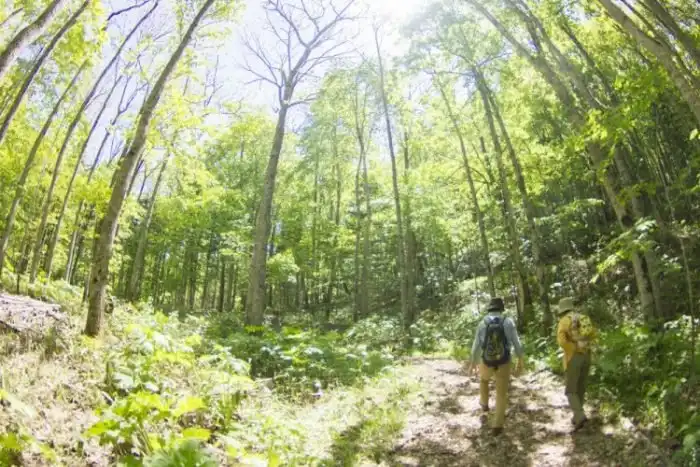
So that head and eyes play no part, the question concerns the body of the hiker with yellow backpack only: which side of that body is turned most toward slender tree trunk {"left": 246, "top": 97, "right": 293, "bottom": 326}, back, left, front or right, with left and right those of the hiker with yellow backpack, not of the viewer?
front

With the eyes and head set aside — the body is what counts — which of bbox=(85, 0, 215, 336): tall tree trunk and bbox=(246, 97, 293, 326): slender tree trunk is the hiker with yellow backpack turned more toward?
the slender tree trunk

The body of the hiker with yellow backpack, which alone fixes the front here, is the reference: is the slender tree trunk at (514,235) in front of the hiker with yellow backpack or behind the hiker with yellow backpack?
in front

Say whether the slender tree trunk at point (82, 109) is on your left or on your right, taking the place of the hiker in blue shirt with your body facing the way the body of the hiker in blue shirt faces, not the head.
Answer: on your left

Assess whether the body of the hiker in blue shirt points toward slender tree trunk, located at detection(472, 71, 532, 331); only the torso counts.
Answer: yes

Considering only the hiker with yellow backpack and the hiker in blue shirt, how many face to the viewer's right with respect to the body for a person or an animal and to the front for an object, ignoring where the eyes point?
0

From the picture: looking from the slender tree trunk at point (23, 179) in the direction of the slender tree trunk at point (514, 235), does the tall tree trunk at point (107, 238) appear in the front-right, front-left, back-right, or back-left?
front-right

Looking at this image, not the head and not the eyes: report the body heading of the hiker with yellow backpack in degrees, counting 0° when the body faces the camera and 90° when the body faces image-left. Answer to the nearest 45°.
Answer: approximately 135°

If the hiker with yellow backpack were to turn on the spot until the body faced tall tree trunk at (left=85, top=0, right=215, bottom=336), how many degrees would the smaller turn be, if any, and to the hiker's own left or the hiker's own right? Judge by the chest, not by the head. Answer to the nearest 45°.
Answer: approximately 45° to the hiker's own left

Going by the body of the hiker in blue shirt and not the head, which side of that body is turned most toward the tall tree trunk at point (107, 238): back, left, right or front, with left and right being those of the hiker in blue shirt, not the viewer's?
left

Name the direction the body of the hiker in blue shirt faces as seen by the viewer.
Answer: away from the camera
